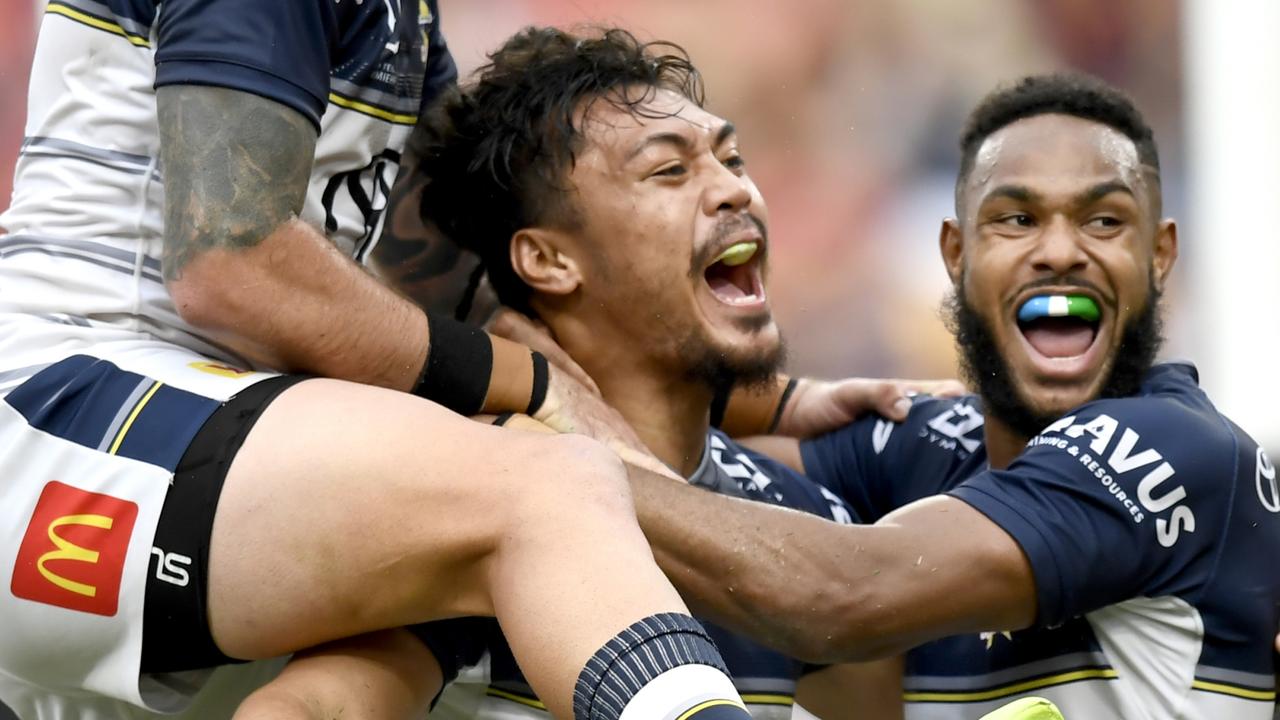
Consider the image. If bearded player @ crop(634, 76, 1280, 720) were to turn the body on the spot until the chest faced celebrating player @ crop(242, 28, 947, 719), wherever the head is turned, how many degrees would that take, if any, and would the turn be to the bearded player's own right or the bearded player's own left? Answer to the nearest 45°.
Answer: approximately 45° to the bearded player's own right

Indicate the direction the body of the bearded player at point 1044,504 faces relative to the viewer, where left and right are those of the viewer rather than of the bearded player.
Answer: facing the viewer and to the left of the viewer

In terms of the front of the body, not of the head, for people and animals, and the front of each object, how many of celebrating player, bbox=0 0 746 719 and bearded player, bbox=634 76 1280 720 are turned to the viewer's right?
1

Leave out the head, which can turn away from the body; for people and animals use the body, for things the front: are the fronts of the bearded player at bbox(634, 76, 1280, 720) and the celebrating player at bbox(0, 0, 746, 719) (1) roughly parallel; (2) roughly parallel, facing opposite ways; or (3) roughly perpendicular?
roughly parallel, facing opposite ways

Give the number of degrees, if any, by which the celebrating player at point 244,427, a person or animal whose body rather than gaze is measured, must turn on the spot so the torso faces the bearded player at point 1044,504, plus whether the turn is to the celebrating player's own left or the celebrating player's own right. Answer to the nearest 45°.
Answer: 0° — they already face them

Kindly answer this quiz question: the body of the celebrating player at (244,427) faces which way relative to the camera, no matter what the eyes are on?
to the viewer's right

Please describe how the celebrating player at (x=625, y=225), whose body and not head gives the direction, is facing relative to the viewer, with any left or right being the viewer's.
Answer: facing the viewer and to the right of the viewer
